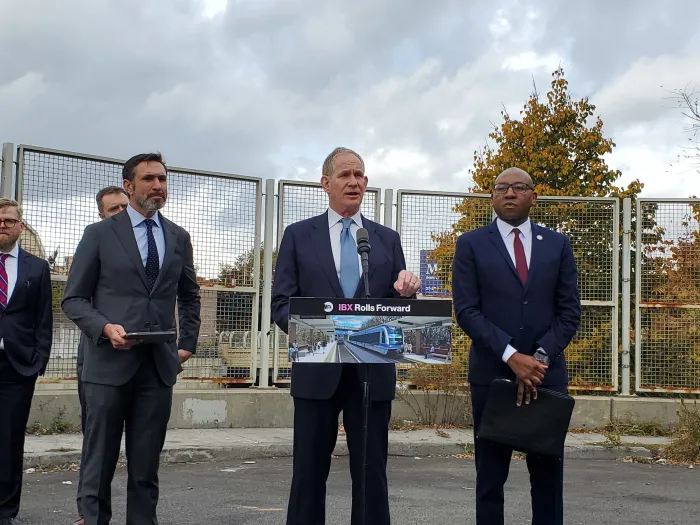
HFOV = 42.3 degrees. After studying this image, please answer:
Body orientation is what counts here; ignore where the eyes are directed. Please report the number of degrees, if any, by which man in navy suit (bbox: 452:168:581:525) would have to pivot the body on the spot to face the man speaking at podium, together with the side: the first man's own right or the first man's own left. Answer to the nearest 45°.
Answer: approximately 45° to the first man's own right

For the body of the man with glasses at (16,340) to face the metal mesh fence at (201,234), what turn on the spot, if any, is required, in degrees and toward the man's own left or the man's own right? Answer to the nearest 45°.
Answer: approximately 135° to the man's own left

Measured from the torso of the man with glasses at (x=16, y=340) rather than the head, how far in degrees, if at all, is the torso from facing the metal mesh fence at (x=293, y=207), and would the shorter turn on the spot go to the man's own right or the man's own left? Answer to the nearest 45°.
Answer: approximately 135° to the man's own left

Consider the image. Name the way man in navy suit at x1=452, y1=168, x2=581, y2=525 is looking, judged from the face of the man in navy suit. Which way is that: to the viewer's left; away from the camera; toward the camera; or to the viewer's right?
toward the camera

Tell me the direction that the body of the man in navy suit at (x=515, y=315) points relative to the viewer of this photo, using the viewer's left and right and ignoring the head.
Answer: facing the viewer

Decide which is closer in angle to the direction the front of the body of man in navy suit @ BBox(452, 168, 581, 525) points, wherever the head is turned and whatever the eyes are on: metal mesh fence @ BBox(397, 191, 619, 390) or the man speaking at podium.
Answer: the man speaking at podium

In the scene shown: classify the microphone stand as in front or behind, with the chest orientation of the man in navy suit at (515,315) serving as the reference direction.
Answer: in front

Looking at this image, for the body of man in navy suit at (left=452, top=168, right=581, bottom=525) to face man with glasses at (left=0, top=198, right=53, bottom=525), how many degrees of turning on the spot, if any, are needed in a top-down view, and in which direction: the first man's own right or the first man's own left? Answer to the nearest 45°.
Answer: approximately 90° to the first man's own right

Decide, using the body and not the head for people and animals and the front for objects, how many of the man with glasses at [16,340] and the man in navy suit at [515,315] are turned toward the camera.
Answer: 2

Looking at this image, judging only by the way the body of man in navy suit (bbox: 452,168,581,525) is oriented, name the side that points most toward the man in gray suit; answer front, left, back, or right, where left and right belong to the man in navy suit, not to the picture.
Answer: right

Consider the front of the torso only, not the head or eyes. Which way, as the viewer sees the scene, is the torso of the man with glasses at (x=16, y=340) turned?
toward the camera

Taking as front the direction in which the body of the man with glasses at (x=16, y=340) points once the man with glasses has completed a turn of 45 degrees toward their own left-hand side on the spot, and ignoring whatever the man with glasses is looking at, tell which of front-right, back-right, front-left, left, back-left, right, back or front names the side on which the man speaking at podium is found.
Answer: front

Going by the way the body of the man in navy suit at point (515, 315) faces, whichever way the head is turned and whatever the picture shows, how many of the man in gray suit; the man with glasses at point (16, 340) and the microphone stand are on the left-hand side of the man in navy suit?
0

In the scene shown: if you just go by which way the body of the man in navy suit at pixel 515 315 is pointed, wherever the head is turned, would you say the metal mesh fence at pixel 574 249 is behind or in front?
behind
